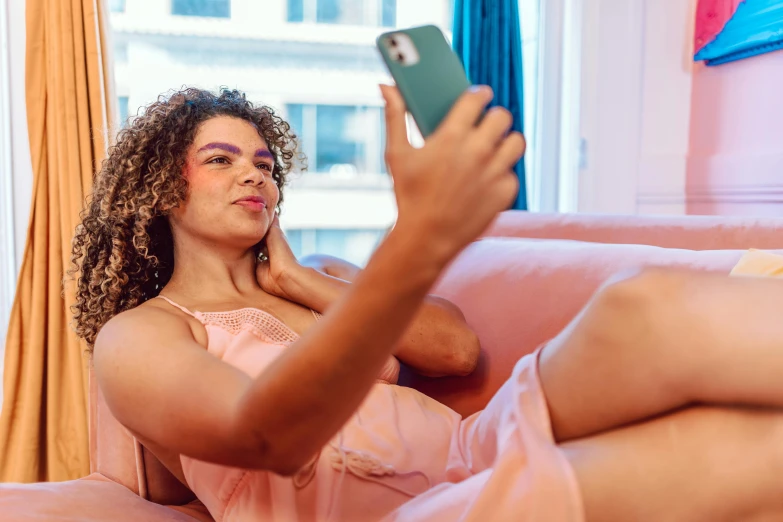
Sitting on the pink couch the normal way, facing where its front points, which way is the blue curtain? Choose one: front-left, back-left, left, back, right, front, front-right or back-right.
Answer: back

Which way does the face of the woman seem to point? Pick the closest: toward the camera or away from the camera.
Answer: toward the camera

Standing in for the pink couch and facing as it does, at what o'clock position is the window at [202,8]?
The window is roughly at 5 o'clock from the pink couch.

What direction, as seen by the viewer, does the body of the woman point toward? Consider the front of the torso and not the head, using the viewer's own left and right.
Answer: facing the viewer and to the right of the viewer

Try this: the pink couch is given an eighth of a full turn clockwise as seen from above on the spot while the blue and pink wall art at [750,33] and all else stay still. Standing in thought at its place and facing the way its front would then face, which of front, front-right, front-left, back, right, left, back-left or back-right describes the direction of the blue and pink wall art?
back

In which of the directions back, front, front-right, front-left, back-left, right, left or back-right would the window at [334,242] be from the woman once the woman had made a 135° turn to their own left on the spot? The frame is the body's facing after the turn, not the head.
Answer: front

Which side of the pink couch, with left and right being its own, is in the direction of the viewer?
front

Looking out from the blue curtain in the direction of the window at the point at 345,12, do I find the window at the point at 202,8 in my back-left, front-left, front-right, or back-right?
front-left

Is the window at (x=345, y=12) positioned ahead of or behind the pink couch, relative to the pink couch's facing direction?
behind

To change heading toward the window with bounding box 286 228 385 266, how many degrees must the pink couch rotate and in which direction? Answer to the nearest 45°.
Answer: approximately 180°

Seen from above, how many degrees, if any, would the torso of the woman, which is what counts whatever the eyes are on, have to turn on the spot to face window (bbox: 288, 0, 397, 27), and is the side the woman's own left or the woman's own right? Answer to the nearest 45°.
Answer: approximately 135° to the woman's own left
